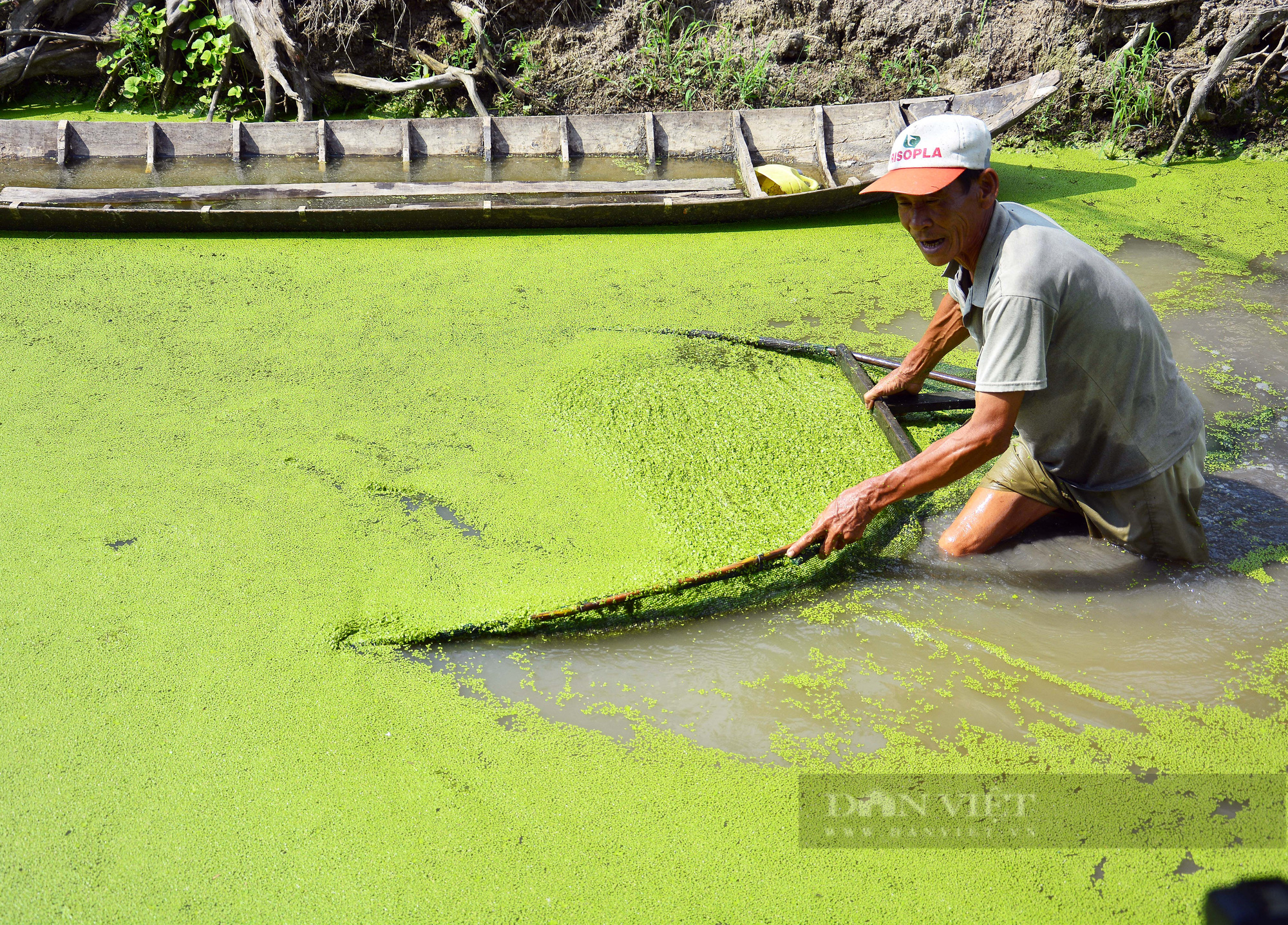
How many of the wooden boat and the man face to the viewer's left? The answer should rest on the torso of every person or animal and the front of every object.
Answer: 1

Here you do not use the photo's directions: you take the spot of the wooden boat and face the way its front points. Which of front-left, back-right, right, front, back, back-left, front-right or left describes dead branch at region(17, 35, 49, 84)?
back-left

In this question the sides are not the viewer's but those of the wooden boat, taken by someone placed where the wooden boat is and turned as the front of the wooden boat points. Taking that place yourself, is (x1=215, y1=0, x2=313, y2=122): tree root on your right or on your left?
on your left

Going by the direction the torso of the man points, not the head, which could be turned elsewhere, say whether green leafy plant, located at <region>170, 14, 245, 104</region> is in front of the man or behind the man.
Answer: in front

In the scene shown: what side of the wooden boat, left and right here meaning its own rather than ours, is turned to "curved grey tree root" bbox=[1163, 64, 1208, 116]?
front

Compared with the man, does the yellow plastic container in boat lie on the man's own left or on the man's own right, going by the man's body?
on the man's own right

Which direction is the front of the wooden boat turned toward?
to the viewer's right

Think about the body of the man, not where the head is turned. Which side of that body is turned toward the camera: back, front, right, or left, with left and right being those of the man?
left

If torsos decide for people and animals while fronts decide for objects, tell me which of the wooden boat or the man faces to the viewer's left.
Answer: the man

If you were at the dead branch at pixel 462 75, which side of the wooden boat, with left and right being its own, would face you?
left

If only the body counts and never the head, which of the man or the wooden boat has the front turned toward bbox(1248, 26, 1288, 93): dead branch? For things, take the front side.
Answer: the wooden boat

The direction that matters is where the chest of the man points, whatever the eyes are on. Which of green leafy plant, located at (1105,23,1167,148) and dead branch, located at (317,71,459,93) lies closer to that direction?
the dead branch

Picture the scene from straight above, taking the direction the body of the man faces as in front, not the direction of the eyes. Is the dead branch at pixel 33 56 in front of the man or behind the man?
in front
